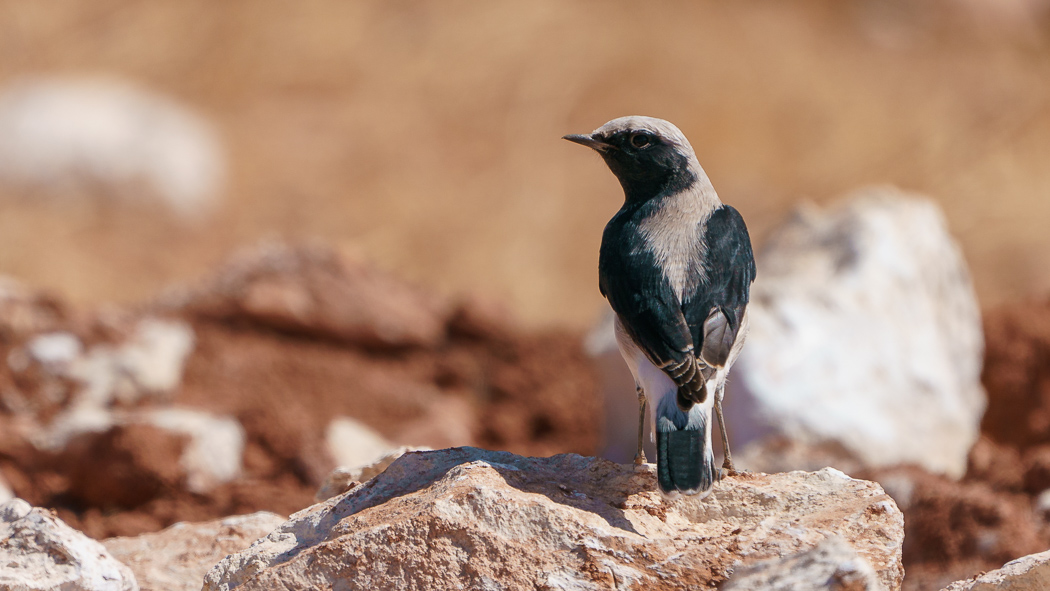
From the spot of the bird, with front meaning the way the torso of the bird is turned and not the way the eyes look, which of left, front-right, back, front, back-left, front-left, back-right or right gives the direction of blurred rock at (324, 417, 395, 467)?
front-left

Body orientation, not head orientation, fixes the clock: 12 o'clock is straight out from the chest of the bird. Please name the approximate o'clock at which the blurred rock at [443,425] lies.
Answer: The blurred rock is roughly at 11 o'clock from the bird.

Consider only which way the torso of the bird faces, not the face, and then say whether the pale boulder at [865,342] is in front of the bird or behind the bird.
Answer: in front

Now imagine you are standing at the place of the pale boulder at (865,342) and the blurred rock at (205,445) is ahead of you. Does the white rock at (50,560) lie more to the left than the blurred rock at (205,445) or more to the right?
left

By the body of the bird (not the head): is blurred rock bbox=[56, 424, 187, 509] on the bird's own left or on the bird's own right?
on the bird's own left

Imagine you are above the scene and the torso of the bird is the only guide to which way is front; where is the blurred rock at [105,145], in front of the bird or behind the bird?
in front

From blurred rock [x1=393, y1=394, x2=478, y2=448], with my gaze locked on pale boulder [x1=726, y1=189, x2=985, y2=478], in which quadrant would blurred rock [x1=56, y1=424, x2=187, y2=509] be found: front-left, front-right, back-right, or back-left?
back-right

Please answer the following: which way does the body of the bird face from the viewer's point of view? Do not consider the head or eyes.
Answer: away from the camera

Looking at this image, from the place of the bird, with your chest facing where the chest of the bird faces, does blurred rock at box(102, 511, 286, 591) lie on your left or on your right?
on your left
